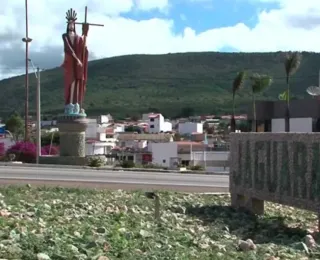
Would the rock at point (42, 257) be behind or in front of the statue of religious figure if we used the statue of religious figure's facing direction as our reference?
in front

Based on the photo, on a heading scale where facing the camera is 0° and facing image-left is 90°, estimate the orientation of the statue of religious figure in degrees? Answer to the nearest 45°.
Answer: approximately 0°

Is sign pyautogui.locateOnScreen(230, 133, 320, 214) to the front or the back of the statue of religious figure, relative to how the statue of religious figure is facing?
to the front

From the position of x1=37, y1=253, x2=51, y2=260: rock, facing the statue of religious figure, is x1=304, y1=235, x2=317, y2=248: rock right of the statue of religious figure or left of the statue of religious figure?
right

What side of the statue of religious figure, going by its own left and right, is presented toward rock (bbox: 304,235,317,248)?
front
